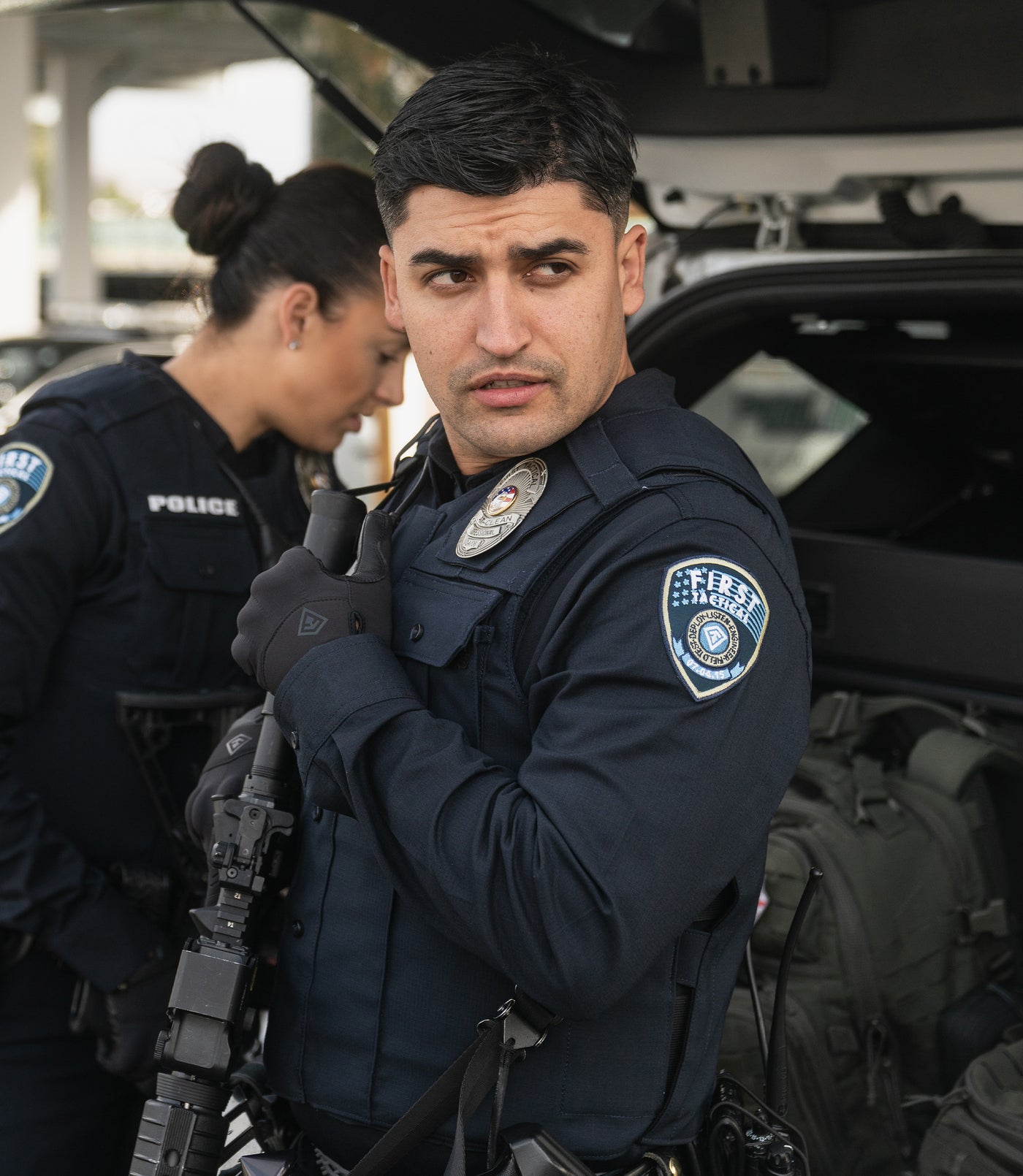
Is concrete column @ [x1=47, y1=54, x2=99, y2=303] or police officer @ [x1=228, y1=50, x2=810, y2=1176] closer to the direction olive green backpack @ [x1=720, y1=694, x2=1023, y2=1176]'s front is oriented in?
the police officer

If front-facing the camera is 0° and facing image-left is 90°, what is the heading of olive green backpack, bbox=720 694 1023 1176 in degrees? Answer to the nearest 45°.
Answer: approximately 45°

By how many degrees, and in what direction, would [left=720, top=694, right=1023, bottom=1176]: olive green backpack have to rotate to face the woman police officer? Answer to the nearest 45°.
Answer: approximately 45° to its right

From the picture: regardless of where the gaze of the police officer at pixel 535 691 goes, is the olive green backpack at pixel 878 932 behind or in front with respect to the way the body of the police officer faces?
behind

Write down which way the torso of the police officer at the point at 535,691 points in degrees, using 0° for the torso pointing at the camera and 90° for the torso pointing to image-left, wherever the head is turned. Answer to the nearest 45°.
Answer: approximately 45°

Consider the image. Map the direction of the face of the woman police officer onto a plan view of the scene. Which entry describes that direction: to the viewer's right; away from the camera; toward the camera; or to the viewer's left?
to the viewer's right

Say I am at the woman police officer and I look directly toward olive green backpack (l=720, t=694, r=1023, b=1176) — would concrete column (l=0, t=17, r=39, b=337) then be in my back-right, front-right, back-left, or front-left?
back-left

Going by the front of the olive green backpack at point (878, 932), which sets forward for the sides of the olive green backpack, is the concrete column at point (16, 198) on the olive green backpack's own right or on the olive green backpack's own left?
on the olive green backpack's own right

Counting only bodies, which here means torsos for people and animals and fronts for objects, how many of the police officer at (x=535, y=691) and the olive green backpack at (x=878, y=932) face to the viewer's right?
0

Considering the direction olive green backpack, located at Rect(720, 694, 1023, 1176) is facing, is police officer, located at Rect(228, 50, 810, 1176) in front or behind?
in front
